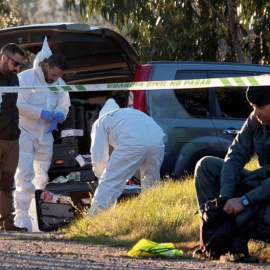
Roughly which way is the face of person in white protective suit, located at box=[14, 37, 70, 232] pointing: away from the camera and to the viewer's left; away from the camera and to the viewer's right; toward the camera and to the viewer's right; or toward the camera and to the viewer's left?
toward the camera and to the viewer's right

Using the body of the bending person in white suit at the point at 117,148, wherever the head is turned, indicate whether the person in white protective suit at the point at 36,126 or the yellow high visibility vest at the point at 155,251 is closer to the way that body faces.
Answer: the person in white protective suit

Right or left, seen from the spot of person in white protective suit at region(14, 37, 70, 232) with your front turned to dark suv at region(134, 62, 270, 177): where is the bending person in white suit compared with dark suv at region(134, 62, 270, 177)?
right

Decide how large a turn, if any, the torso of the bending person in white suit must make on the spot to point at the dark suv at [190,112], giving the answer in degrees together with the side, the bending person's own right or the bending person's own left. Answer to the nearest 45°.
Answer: approximately 90° to the bending person's own right

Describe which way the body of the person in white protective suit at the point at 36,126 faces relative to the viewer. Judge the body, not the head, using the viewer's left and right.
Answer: facing the viewer and to the right of the viewer

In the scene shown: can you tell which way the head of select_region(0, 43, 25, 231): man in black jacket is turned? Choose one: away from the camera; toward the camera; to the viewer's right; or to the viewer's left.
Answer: to the viewer's right

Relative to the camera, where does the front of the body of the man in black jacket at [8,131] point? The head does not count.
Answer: to the viewer's right

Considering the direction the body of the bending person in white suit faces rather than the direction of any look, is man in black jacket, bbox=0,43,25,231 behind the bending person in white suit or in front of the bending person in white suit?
in front
